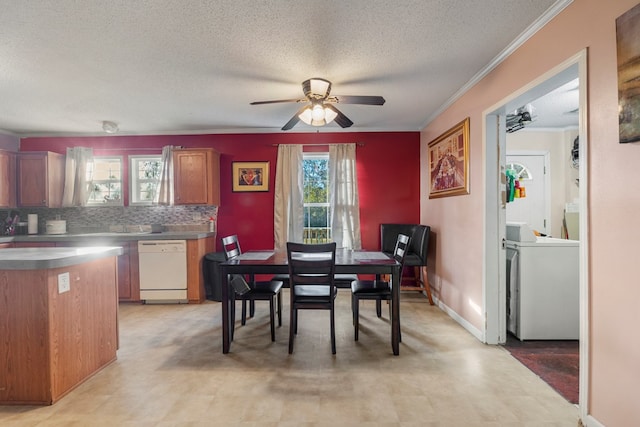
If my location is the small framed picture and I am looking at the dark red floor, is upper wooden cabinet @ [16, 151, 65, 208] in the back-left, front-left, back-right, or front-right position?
back-right

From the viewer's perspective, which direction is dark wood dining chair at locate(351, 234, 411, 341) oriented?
to the viewer's left

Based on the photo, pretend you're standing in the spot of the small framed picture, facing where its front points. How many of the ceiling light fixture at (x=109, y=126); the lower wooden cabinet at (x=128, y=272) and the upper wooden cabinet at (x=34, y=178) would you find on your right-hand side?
3

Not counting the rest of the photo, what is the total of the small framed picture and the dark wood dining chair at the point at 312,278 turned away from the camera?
1

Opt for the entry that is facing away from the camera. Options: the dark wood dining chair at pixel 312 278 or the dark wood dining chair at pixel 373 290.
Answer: the dark wood dining chair at pixel 312 278

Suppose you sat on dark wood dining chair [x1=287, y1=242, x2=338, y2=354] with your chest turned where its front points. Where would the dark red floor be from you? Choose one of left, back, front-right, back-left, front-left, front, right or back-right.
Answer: right

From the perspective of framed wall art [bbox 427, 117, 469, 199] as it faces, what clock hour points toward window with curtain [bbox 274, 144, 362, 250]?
The window with curtain is roughly at 2 o'clock from the framed wall art.

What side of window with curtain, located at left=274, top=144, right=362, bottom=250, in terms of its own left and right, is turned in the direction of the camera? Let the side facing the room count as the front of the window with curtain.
front

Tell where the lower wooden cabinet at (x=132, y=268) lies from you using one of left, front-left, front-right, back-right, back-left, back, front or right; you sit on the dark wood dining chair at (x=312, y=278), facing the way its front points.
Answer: front-left

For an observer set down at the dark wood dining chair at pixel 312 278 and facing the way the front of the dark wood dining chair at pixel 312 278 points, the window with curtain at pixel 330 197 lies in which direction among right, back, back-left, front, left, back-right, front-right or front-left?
front

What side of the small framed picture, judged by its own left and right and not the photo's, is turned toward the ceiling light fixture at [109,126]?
right

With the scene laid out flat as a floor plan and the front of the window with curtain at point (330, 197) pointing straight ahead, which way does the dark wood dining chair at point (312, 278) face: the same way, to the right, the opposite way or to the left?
the opposite way

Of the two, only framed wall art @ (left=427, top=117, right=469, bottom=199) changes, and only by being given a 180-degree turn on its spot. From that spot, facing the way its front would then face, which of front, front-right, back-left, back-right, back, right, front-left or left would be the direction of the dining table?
back

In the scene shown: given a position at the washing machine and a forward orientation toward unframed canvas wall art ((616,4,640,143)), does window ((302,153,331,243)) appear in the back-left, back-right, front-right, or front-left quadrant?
back-right

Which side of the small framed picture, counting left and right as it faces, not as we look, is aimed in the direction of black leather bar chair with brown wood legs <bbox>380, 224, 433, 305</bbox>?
left

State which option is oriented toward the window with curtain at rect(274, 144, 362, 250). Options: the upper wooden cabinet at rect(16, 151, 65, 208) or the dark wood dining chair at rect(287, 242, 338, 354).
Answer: the dark wood dining chair

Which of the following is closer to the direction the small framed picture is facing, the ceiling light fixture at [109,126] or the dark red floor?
the dark red floor

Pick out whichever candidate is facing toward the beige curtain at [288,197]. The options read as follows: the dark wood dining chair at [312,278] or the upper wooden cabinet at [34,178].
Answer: the dark wood dining chair

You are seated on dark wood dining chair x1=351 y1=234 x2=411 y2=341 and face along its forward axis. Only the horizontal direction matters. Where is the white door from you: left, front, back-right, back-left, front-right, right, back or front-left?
back-right

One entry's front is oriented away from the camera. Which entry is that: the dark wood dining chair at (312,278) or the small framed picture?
the dark wood dining chair
